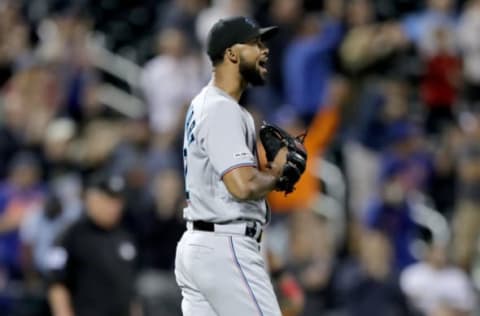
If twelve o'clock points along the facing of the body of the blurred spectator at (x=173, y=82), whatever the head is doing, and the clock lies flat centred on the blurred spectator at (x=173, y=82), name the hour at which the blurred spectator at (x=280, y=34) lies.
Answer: the blurred spectator at (x=280, y=34) is roughly at 9 o'clock from the blurred spectator at (x=173, y=82).

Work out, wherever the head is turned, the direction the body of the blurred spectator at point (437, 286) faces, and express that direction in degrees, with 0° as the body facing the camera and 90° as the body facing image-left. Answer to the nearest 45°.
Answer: approximately 0°

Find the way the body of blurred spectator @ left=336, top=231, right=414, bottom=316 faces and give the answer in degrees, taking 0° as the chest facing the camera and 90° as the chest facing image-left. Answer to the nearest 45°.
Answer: approximately 0°

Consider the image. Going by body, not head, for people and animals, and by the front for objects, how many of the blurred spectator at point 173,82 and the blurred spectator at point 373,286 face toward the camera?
2

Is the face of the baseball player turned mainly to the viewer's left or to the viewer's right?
to the viewer's right
